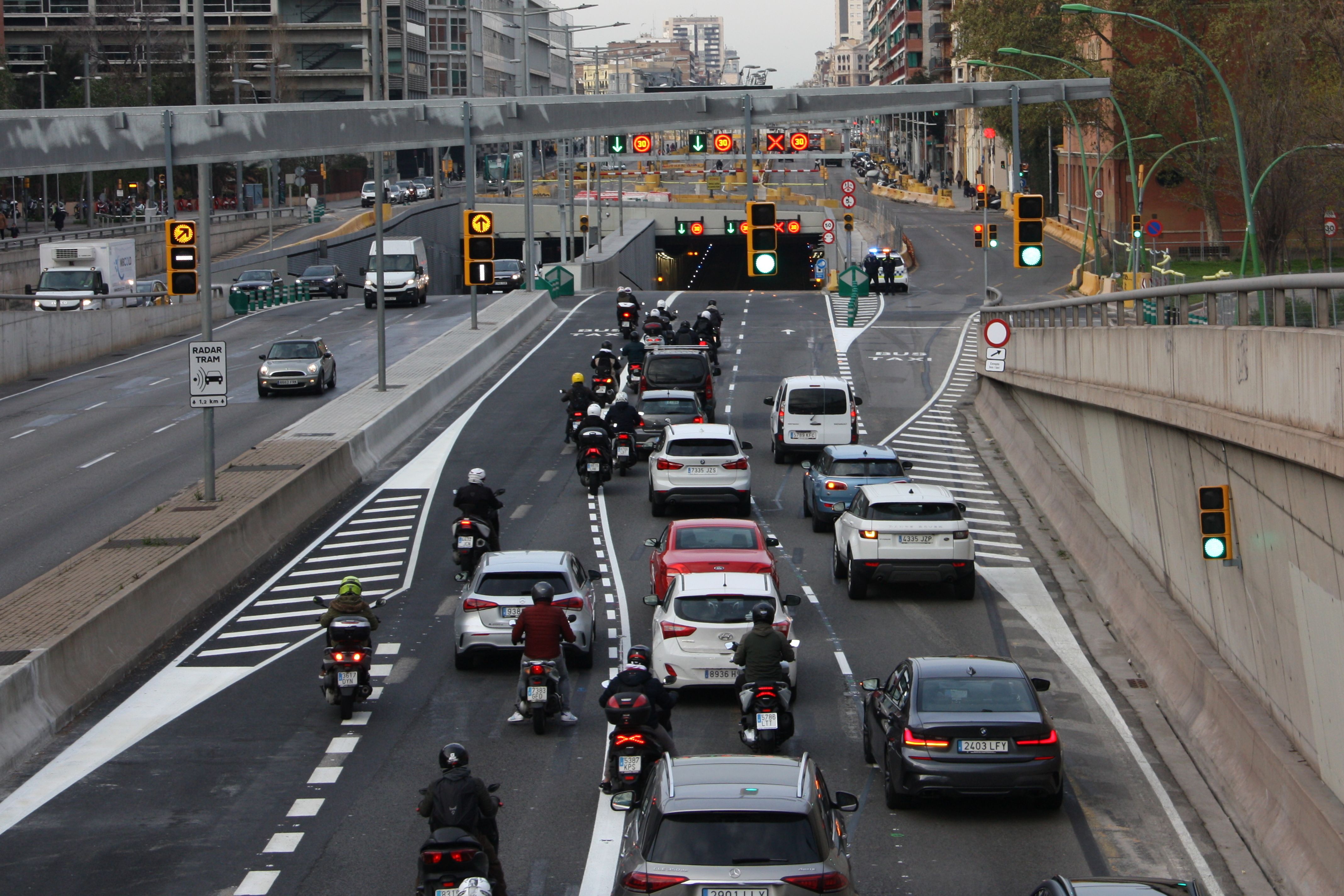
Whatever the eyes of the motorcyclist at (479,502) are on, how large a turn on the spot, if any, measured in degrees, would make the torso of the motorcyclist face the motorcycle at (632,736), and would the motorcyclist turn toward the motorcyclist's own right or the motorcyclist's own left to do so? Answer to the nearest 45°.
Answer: approximately 180°

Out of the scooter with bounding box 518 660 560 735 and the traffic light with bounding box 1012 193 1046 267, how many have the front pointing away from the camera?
1

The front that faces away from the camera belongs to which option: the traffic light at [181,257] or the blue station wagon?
the blue station wagon

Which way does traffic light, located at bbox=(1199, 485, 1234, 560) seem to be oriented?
toward the camera

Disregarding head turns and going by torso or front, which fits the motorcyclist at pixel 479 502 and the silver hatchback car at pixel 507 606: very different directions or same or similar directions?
same or similar directions

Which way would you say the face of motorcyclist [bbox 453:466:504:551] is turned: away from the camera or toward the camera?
away from the camera

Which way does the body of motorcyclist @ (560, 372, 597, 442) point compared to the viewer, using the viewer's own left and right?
facing away from the viewer

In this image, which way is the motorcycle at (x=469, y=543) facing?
away from the camera

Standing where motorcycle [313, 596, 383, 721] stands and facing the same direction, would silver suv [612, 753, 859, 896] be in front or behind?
behind

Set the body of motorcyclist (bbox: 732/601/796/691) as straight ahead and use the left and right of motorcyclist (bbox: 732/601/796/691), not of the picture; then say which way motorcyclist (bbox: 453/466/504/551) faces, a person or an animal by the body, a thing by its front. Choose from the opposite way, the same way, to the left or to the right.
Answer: the same way

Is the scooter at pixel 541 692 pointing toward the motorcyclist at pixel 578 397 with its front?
yes

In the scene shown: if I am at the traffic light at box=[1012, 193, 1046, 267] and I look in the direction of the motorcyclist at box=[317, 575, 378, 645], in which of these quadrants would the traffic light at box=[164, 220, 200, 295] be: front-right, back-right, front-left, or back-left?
front-right

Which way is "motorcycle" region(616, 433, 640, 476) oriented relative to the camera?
away from the camera

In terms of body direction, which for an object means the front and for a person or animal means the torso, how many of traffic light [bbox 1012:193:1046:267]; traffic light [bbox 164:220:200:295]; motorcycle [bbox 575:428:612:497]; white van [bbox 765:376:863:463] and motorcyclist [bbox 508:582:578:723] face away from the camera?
3

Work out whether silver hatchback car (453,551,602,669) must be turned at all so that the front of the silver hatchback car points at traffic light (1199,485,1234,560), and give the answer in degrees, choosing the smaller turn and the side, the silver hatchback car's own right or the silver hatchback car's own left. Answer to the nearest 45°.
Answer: approximately 135° to the silver hatchback car's own right

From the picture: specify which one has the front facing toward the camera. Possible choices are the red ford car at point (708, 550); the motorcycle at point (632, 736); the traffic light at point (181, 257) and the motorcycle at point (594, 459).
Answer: the traffic light

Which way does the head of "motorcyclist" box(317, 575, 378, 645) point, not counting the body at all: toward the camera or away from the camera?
away from the camera

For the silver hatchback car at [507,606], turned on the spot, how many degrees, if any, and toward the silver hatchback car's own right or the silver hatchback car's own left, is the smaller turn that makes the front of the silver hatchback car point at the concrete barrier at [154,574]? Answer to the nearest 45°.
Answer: approximately 45° to the silver hatchback car's own left

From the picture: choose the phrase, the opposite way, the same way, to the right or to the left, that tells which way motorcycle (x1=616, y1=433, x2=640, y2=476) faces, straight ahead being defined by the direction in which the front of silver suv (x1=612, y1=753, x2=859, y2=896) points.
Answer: the same way

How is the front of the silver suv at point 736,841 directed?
away from the camera
